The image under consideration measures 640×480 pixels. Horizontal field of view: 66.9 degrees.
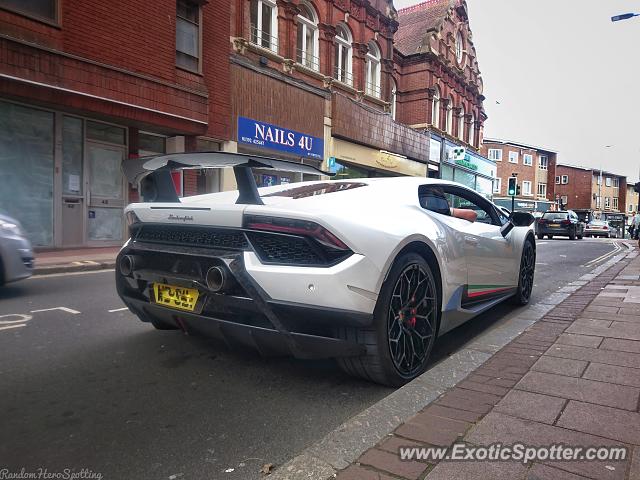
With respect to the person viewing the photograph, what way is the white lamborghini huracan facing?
facing away from the viewer and to the right of the viewer

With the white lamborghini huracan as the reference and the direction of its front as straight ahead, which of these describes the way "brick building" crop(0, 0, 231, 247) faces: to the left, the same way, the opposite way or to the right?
to the right

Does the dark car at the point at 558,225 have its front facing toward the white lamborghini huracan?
no

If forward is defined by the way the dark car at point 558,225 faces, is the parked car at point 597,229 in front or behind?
in front

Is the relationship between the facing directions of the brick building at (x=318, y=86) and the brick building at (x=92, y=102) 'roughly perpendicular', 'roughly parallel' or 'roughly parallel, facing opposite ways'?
roughly parallel

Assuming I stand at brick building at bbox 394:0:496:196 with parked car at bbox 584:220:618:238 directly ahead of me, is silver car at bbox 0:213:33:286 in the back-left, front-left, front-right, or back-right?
back-right

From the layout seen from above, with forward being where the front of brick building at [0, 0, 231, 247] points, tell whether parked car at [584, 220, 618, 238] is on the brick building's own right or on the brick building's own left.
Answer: on the brick building's own left

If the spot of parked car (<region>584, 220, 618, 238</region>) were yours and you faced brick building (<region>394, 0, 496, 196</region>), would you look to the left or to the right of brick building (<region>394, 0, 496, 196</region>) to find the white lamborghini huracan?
left

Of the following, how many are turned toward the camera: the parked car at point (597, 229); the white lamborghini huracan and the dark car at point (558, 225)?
0

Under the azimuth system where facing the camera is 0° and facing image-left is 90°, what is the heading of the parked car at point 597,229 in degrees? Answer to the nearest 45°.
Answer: approximately 225°

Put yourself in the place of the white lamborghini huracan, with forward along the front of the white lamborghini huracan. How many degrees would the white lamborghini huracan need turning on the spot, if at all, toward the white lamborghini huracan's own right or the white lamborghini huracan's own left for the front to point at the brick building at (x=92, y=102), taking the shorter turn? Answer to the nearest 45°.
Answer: approximately 90° to the white lamborghini huracan's own left

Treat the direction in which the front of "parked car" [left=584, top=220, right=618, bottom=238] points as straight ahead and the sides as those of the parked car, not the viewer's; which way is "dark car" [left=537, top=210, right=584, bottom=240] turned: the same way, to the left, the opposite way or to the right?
the same way

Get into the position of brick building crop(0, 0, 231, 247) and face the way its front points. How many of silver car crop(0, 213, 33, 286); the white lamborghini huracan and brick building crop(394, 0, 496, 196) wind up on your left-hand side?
1

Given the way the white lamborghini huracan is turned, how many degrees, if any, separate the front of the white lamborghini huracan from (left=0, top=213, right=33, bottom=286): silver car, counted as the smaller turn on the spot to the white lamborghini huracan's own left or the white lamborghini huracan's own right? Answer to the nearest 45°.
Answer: approximately 90° to the white lamborghini huracan's own left

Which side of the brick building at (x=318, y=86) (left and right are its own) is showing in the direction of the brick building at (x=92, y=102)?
right

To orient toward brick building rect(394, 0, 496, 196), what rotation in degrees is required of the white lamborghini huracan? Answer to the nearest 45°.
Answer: approximately 45° to its left

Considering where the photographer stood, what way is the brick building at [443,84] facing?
facing the viewer and to the right of the viewer

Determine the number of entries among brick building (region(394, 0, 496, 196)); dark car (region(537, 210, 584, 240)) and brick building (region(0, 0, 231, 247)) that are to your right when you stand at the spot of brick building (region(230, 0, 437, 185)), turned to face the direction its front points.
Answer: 1

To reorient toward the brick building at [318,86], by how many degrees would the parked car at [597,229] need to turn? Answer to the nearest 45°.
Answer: approximately 180°
